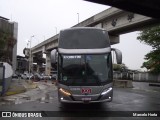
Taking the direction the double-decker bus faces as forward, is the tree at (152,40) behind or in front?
behind

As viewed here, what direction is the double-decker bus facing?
toward the camera

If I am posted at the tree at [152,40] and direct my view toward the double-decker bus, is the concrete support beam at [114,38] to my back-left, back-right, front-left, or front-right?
front-right

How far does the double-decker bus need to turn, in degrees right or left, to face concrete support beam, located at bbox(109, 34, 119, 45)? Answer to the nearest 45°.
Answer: approximately 180°
